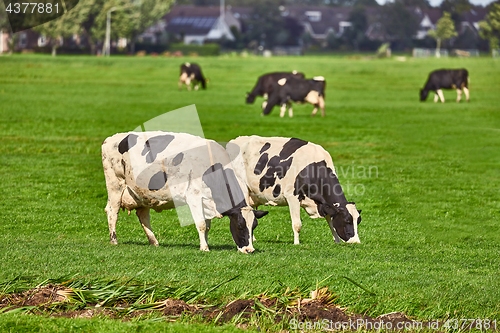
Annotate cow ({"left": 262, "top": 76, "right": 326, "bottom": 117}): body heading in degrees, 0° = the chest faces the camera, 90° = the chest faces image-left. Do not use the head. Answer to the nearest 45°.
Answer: approximately 90°

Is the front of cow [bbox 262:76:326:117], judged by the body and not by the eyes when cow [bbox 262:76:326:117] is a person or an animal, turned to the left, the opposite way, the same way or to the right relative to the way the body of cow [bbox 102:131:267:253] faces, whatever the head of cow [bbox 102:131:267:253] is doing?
the opposite way

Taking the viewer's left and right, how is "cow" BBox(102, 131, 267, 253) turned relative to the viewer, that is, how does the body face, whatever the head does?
facing to the right of the viewer

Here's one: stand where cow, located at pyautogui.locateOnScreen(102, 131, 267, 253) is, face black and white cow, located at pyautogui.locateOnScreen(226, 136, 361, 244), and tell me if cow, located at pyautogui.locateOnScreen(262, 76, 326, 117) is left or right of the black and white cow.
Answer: left

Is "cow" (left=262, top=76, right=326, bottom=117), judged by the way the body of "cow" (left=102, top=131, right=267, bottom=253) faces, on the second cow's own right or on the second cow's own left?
on the second cow's own left

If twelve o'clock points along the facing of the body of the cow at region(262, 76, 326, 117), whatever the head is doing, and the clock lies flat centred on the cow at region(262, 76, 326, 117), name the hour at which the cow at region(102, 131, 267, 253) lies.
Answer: the cow at region(102, 131, 267, 253) is roughly at 9 o'clock from the cow at region(262, 76, 326, 117).

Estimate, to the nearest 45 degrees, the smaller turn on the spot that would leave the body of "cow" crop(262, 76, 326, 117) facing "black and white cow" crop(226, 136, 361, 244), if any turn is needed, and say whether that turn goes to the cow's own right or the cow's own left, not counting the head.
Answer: approximately 90° to the cow's own left

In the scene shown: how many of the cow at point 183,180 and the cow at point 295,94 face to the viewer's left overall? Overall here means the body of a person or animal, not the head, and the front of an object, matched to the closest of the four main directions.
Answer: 1
